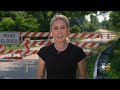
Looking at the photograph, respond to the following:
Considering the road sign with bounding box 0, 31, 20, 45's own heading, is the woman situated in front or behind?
in front

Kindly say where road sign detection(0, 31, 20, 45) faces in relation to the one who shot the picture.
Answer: facing the viewer

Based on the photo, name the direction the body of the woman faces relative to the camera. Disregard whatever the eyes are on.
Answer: toward the camera

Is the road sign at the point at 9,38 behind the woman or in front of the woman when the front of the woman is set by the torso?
behind

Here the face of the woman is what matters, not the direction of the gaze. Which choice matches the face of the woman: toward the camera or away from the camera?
toward the camera

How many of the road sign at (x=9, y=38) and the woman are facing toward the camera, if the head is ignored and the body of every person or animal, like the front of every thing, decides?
2

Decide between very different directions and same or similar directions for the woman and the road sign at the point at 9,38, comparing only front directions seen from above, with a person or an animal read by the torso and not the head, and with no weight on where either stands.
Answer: same or similar directions
